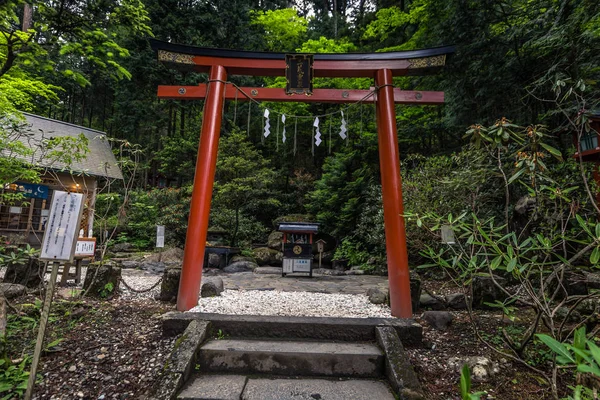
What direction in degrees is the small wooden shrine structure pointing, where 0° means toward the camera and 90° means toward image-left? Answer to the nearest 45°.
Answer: approximately 0°

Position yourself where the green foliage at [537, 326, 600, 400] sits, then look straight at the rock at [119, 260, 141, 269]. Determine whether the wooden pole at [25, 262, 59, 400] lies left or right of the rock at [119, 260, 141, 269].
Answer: left

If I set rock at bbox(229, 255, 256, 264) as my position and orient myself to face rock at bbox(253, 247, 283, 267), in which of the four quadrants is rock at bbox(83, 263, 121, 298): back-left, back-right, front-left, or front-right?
back-right

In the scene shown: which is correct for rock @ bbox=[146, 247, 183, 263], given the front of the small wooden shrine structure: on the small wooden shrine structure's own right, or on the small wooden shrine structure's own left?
on the small wooden shrine structure's own right

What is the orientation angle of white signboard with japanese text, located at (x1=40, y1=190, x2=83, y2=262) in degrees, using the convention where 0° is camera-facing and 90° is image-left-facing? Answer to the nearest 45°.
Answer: approximately 0°

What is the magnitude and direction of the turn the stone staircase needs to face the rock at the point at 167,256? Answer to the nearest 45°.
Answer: approximately 135° to its right
